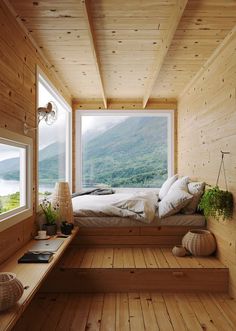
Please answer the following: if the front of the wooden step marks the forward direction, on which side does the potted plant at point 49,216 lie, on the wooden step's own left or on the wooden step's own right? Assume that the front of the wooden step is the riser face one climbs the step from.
on the wooden step's own right

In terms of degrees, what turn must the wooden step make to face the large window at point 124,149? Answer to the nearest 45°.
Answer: approximately 180°

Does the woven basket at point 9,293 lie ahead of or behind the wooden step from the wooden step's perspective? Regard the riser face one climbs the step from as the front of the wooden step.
ahead

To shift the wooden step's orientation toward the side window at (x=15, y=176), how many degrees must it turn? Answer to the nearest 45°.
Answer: approximately 90° to its right

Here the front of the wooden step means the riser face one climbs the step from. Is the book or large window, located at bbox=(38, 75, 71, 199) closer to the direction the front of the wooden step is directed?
the book

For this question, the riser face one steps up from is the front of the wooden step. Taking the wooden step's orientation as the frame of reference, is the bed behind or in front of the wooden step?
behind

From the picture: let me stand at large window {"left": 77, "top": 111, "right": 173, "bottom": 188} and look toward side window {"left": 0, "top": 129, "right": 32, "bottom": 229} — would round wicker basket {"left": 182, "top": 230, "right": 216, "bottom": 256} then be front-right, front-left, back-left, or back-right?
front-left

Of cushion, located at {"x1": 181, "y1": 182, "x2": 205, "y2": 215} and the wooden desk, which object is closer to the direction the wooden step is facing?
the wooden desk

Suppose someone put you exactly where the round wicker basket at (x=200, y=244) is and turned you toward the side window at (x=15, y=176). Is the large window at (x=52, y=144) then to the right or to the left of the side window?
right

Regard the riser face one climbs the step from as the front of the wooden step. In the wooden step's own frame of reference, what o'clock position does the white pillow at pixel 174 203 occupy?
The white pillow is roughly at 7 o'clock from the wooden step.

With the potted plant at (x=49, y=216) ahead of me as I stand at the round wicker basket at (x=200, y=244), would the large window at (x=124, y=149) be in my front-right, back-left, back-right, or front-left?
front-right

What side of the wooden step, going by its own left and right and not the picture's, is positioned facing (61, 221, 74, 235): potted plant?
right

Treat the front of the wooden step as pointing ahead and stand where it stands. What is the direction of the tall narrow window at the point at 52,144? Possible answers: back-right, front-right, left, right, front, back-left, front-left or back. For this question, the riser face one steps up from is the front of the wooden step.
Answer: back-right

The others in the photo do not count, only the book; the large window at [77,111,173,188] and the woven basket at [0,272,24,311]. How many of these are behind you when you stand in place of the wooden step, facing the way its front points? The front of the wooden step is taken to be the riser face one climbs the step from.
1

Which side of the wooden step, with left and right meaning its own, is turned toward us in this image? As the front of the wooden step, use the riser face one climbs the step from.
front
